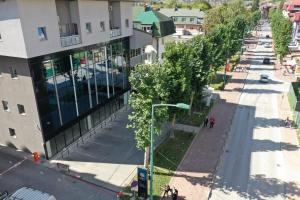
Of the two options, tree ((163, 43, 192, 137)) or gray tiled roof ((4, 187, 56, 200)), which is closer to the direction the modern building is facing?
the tree

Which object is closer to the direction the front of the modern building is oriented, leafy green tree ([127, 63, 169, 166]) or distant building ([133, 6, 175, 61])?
the leafy green tree

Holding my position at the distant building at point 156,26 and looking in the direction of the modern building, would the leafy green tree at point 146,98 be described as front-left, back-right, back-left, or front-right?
front-left

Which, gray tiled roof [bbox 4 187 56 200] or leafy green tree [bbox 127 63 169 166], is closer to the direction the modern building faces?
the leafy green tree

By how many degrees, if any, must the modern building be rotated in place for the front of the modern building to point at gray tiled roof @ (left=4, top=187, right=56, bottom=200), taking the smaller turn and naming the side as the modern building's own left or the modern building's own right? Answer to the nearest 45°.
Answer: approximately 45° to the modern building's own right

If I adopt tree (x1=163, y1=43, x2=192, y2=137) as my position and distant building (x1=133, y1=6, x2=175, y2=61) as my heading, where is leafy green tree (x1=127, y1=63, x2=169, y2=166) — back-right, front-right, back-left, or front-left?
back-left

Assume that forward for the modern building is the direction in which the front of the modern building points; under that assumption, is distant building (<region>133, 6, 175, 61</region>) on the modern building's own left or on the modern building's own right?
on the modern building's own left

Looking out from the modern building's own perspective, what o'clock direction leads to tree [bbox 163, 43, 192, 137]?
The tree is roughly at 11 o'clock from the modern building.

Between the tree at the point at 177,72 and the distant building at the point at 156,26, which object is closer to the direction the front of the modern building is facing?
the tree

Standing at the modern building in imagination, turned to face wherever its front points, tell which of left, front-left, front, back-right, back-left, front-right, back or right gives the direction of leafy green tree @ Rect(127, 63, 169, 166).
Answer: front

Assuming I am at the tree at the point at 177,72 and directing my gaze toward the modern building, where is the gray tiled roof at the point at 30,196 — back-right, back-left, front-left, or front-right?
front-left
